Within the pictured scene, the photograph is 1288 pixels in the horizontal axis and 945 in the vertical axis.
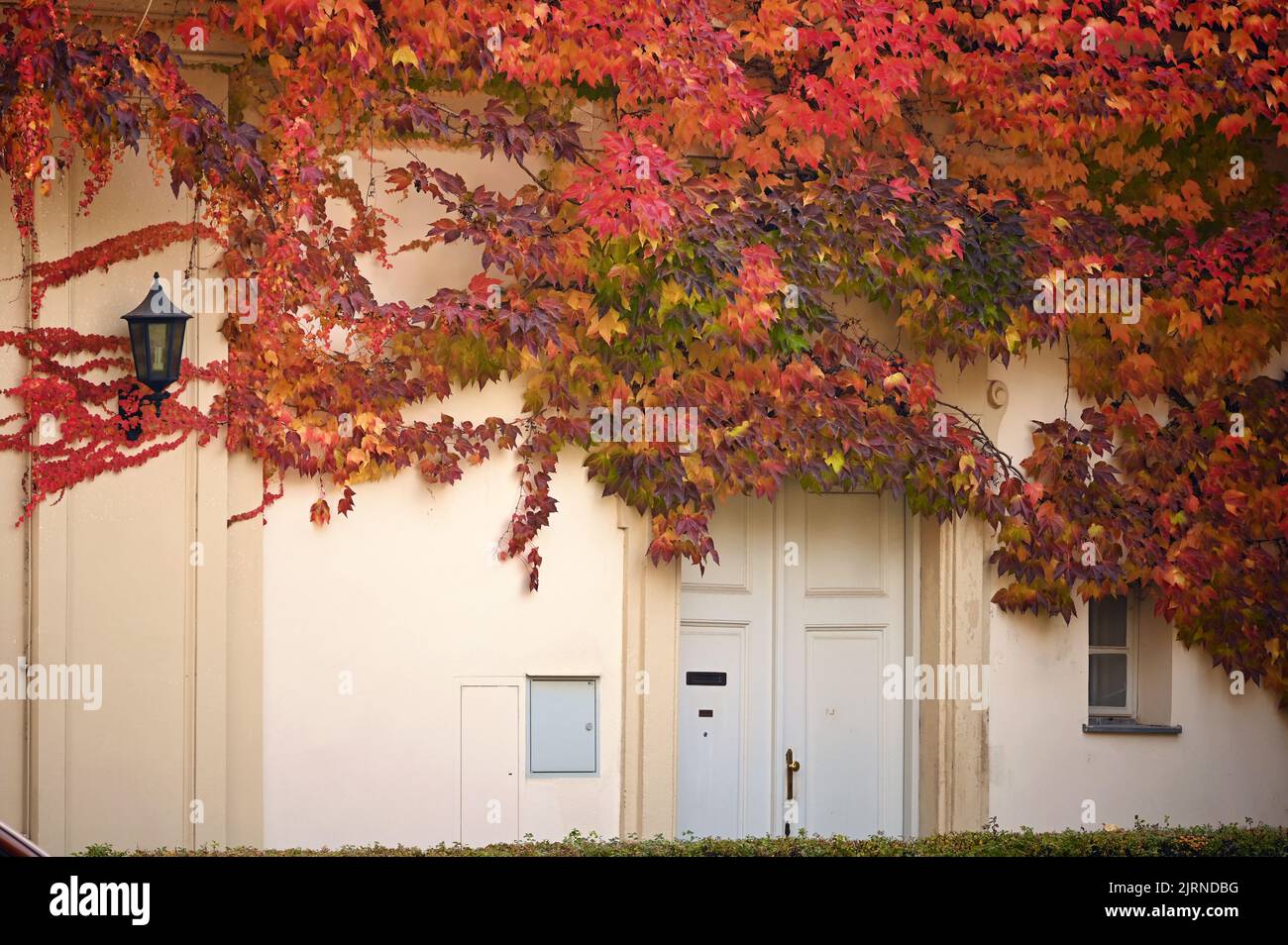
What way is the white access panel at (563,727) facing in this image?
toward the camera
